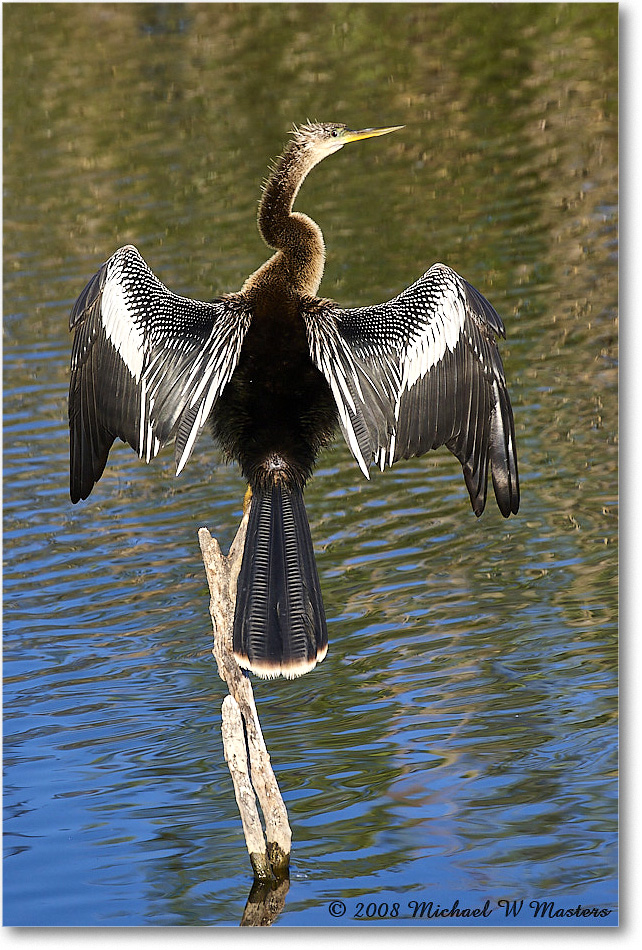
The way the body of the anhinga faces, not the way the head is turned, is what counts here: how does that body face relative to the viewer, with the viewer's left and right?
facing away from the viewer
